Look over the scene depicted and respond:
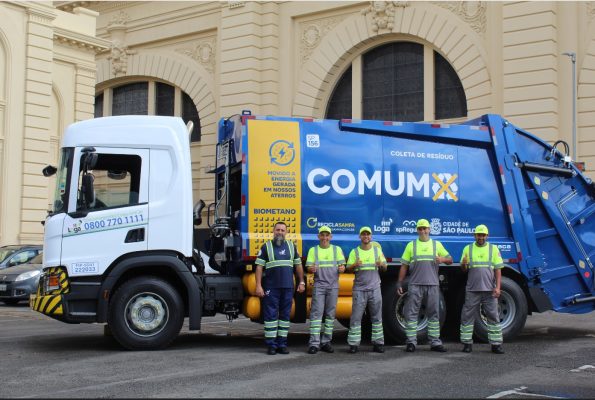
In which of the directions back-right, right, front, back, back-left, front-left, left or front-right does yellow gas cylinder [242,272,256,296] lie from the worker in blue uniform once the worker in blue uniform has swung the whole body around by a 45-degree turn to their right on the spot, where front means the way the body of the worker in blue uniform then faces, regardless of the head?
right

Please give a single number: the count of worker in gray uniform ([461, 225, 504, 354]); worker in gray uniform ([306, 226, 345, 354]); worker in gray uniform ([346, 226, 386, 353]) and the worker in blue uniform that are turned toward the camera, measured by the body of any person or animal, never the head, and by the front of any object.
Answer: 4

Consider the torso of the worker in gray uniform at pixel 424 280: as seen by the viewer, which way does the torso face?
toward the camera

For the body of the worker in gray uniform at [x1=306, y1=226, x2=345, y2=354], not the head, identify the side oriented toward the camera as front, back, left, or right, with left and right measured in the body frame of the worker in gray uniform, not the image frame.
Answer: front

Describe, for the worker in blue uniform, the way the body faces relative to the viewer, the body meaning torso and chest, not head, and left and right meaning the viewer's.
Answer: facing the viewer

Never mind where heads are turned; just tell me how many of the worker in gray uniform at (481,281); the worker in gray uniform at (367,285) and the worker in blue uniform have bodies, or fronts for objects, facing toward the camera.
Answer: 3

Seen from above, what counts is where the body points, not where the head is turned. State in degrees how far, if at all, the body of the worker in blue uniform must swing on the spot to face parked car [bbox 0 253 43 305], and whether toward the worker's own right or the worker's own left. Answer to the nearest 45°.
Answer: approximately 135° to the worker's own right

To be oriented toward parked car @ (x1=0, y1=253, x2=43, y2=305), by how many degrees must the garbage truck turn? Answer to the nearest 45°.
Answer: approximately 45° to its right

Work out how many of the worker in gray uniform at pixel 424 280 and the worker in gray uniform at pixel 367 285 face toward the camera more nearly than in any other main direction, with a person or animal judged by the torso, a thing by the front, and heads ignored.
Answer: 2

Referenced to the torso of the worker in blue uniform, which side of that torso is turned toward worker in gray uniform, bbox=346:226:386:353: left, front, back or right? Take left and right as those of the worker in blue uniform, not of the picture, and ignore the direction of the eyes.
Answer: left

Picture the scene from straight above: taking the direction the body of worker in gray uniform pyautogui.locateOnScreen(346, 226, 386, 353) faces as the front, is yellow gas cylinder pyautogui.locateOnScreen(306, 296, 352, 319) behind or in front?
behind

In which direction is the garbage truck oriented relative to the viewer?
to the viewer's left
